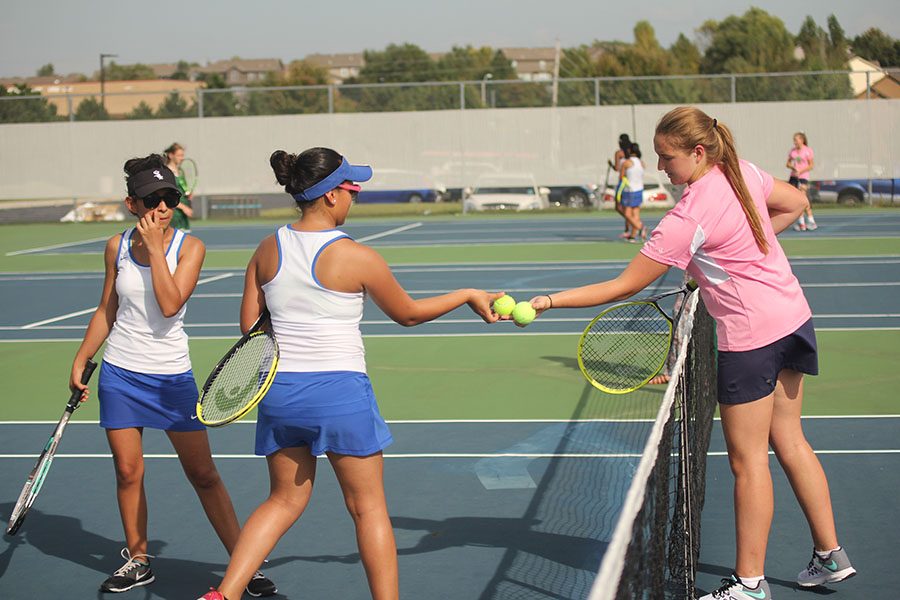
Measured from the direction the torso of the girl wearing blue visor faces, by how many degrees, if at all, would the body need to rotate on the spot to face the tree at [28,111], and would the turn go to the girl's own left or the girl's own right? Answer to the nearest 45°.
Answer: approximately 45° to the girl's own left

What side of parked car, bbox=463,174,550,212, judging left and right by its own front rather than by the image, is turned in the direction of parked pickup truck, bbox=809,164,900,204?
left

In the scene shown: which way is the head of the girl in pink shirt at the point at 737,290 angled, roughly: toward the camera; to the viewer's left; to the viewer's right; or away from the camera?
to the viewer's left

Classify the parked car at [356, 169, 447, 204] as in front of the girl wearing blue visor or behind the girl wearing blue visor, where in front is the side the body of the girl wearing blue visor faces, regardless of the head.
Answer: in front

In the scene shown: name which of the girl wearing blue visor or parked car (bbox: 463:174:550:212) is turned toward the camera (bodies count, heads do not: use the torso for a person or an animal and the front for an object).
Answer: the parked car

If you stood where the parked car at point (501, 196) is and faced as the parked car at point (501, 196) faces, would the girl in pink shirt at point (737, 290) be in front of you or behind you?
in front

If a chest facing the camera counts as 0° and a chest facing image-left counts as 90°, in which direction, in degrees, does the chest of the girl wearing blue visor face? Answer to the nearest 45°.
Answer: approximately 225°

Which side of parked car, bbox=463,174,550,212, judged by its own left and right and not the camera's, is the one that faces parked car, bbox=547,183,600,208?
left

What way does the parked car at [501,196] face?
toward the camera

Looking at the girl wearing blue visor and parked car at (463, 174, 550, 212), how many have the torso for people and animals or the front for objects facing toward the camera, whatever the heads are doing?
1

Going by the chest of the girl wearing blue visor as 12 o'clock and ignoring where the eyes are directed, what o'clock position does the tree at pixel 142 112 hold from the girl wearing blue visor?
The tree is roughly at 10 o'clock from the girl wearing blue visor.
